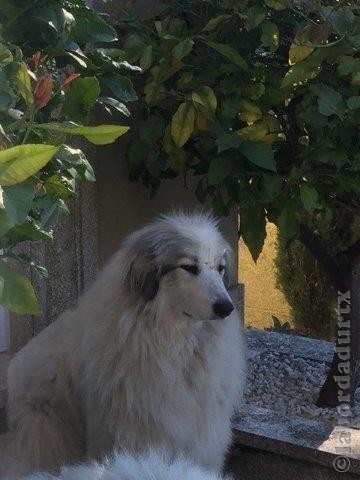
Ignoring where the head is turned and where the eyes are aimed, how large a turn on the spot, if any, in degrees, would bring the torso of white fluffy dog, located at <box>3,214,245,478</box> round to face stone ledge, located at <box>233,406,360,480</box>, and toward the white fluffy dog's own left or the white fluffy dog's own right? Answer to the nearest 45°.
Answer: approximately 90° to the white fluffy dog's own left

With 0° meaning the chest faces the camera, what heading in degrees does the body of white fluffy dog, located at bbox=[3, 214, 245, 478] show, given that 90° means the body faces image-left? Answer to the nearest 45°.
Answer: approximately 315°

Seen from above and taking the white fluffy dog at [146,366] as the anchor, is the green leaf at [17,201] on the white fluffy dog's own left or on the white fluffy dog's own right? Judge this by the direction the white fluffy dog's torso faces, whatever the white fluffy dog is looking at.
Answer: on the white fluffy dog's own right

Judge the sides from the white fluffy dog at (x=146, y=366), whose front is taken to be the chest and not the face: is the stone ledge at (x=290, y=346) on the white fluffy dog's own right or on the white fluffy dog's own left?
on the white fluffy dog's own left
